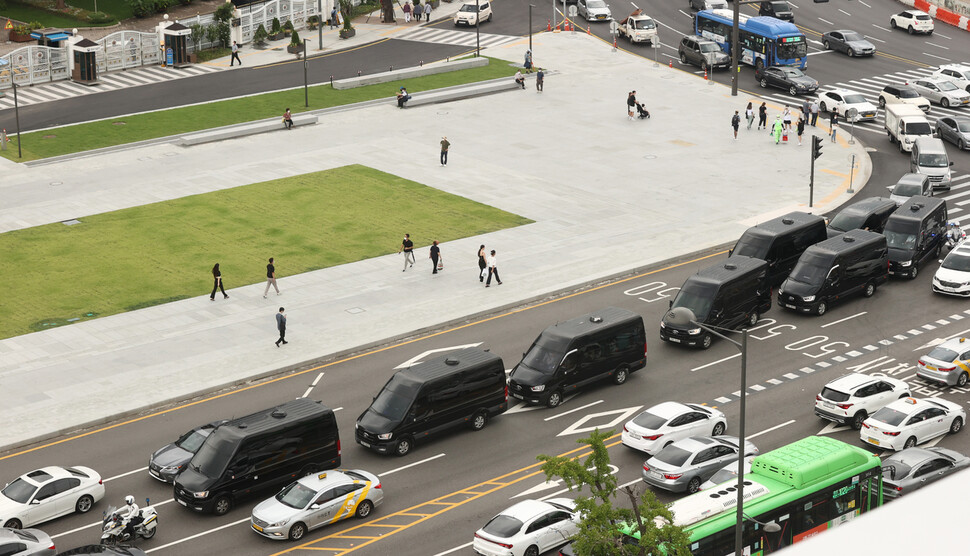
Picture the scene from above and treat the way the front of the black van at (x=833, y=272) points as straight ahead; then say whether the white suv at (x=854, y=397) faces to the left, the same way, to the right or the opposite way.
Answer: the opposite way

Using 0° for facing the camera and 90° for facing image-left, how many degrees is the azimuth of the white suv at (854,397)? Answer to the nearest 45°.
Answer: approximately 225°

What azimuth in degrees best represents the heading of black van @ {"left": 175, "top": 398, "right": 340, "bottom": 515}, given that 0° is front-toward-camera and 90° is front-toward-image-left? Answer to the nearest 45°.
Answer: approximately 45°

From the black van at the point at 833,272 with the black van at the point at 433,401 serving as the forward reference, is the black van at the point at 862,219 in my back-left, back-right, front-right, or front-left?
back-right

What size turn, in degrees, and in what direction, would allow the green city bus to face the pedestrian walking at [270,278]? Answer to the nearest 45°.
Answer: approximately 90° to its left

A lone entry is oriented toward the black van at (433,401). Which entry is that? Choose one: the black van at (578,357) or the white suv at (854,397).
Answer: the black van at (578,357)

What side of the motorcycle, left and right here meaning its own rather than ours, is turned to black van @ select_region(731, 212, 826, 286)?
back

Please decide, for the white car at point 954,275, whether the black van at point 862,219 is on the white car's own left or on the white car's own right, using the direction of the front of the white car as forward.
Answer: on the white car's own right

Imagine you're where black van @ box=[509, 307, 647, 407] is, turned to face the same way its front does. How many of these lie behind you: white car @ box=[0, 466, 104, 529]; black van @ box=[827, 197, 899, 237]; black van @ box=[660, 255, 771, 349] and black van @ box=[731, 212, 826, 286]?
3

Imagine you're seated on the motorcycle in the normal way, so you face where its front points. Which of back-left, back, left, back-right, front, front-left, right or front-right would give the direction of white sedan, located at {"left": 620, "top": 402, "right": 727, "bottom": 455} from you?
back-left

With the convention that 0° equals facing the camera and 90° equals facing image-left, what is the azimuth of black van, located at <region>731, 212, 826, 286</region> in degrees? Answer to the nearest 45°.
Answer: approximately 45°
